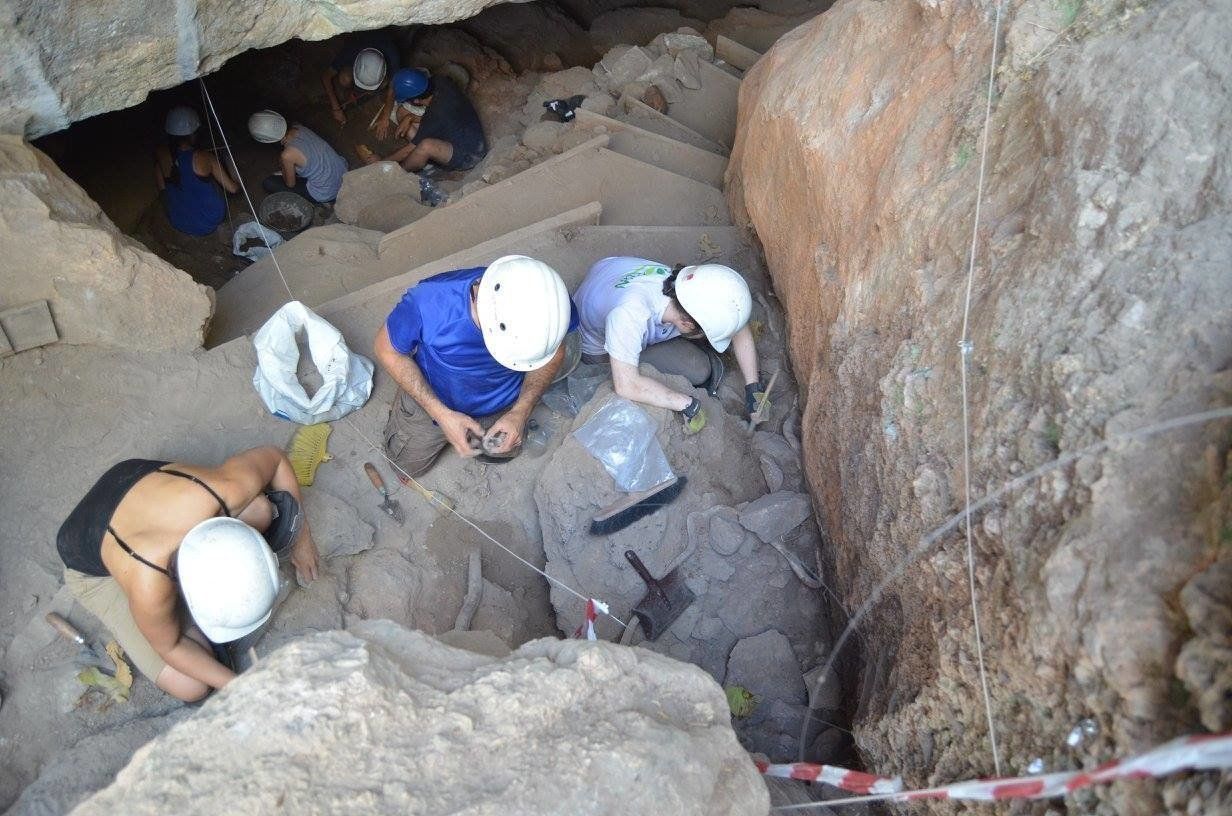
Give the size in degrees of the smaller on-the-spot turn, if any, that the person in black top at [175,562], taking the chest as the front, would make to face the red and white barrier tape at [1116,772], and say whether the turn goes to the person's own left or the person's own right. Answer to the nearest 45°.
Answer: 0° — they already face it

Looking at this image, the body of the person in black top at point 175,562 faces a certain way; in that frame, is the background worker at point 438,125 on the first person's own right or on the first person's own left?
on the first person's own left

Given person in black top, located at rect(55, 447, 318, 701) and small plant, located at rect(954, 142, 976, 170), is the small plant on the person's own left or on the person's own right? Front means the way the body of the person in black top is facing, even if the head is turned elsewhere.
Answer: on the person's own left

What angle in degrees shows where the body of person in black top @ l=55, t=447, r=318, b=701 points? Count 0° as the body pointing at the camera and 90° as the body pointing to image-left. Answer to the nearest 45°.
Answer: approximately 315°

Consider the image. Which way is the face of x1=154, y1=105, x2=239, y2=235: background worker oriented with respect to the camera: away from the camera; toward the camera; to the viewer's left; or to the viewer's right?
away from the camera

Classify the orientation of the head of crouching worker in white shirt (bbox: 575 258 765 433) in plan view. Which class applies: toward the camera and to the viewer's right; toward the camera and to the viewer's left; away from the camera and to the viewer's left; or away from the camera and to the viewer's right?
toward the camera and to the viewer's right
